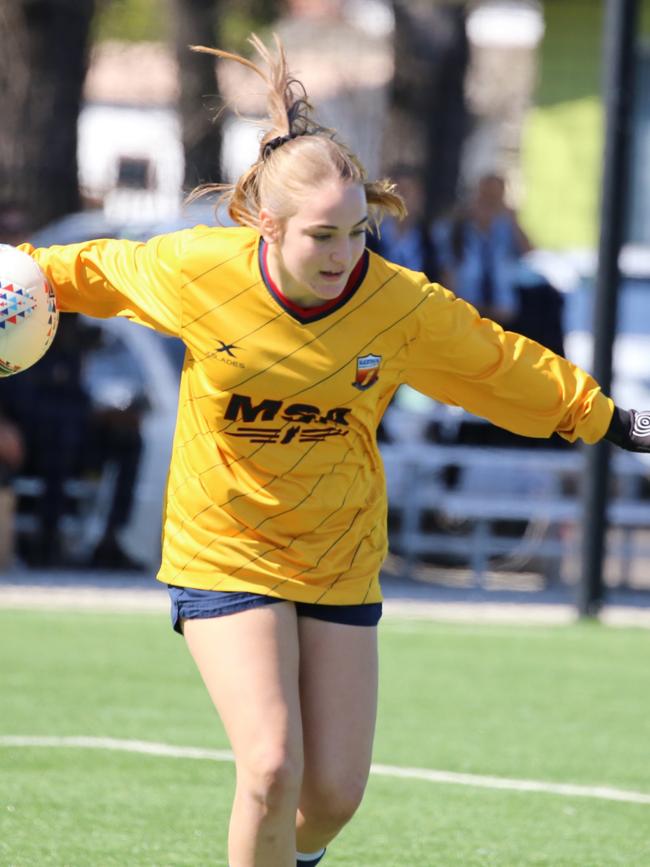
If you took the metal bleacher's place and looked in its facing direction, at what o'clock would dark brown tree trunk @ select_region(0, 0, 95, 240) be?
The dark brown tree trunk is roughly at 4 o'clock from the metal bleacher.

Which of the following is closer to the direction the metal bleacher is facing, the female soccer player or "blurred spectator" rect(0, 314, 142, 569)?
the female soccer player

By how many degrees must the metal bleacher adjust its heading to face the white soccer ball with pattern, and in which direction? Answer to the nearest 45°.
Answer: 0° — it already faces it

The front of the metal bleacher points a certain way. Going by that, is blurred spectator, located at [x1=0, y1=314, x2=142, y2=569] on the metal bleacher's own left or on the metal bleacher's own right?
on the metal bleacher's own right

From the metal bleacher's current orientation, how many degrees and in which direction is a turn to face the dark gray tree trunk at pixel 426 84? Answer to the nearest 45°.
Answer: approximately 180°

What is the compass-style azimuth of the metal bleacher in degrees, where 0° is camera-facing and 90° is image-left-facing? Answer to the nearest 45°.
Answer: approximately 0°

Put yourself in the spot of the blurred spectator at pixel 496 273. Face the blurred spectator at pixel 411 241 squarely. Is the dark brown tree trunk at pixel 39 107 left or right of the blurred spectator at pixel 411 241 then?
right

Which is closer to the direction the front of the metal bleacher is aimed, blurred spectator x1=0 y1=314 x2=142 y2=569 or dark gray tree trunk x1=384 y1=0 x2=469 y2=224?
the blurred spectator
